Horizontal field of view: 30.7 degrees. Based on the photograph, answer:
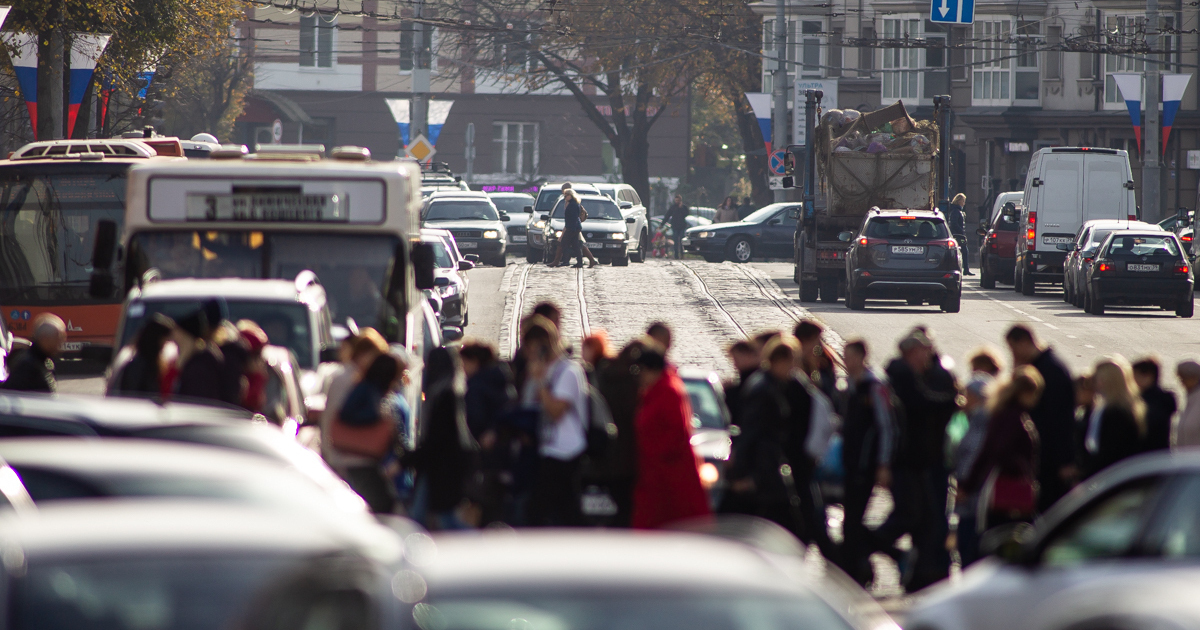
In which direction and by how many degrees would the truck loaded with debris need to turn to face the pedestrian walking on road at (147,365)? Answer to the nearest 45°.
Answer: approximately 180°

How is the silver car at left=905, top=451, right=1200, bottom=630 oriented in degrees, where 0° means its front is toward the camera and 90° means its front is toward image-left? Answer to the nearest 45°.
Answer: approximately 90°

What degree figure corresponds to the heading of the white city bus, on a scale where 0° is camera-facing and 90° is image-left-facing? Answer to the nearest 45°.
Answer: approximately 0°

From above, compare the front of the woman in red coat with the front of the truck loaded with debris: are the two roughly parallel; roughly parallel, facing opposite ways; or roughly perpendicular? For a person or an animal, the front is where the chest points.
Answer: roughly perpendicular

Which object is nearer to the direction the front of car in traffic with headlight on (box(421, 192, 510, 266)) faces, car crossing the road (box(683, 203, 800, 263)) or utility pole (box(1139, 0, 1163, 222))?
the utility pole

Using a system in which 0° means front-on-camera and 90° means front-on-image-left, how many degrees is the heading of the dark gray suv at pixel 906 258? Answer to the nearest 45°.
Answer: approximately 180°

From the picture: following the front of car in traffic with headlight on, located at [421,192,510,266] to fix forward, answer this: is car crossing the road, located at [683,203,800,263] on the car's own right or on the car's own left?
on the car's own left

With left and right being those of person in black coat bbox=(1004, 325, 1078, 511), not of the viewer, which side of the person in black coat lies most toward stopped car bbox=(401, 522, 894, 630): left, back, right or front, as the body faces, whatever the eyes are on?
left

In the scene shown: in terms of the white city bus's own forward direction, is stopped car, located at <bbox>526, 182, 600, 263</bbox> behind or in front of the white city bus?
behind

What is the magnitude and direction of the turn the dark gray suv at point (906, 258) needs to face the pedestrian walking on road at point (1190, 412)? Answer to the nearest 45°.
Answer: approximately 180°

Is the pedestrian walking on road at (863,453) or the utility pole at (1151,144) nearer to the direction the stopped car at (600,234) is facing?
the pedestrian walking on road

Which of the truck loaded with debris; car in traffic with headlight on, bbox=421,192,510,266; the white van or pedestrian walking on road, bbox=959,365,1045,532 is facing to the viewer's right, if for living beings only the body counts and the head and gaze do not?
the pedestrian walking on road
